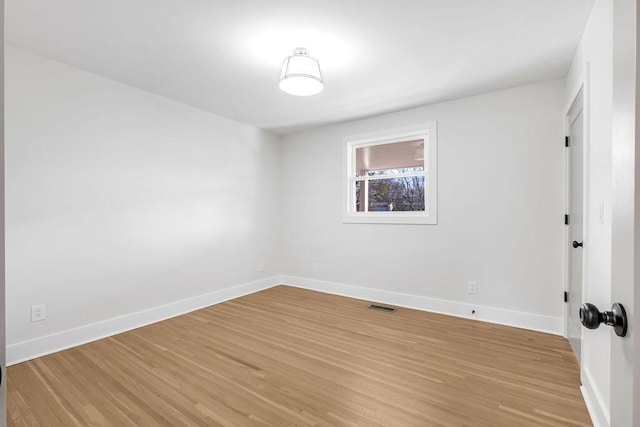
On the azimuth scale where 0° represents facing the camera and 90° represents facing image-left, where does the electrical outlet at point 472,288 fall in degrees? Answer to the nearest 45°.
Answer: approximately 0°

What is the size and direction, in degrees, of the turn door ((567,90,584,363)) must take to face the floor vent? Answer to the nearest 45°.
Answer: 0° — it already faces it

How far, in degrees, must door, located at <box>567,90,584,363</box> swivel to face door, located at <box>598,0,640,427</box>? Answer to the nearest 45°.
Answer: approximately 90° to its left

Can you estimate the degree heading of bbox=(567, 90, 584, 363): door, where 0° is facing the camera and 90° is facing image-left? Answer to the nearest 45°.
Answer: approximately 90°

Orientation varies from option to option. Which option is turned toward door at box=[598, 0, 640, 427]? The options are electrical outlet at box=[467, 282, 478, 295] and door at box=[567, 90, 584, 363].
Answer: the electrical outlet

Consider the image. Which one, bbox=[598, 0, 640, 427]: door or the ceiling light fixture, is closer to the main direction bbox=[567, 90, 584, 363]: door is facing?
the ceiling light fixture

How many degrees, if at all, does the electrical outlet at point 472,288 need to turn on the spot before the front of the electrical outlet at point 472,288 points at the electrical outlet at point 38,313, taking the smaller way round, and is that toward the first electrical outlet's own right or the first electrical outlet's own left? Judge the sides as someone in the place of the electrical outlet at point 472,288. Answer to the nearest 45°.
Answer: approximately 45° to the first electrical outlet's own right

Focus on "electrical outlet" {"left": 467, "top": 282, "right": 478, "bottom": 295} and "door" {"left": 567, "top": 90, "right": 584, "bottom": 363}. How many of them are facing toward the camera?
1

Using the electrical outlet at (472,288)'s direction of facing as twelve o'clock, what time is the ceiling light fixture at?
The ceiling light fixture is roughly at 1 o'clock from the electrical outlet.

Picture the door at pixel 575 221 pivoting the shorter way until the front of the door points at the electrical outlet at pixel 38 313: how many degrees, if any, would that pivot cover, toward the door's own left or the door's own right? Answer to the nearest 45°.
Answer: approximately 45° to the door's own left

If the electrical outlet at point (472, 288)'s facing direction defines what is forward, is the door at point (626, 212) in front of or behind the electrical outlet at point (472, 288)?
in front

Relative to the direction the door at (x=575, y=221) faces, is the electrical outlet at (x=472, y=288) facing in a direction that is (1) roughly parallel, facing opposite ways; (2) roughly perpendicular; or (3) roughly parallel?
roughly perpendicular
